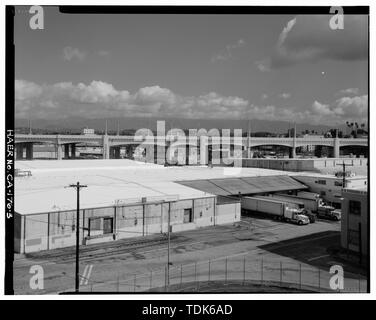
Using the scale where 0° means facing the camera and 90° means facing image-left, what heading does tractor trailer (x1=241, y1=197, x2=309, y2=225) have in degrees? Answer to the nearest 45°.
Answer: approximately 315°

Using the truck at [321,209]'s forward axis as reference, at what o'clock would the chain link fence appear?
The chain link fence is roughly at 2 o'clock from the truck.

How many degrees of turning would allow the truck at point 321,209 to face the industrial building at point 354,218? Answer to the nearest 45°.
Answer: approximately 45° to its right

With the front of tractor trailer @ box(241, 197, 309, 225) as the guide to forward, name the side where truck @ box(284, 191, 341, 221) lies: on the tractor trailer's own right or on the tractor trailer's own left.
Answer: on the tractor trailer's own left

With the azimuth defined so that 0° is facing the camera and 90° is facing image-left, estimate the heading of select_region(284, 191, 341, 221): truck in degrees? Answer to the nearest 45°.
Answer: approximately 315°

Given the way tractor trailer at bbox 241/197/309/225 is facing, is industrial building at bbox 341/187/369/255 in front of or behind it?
in front
